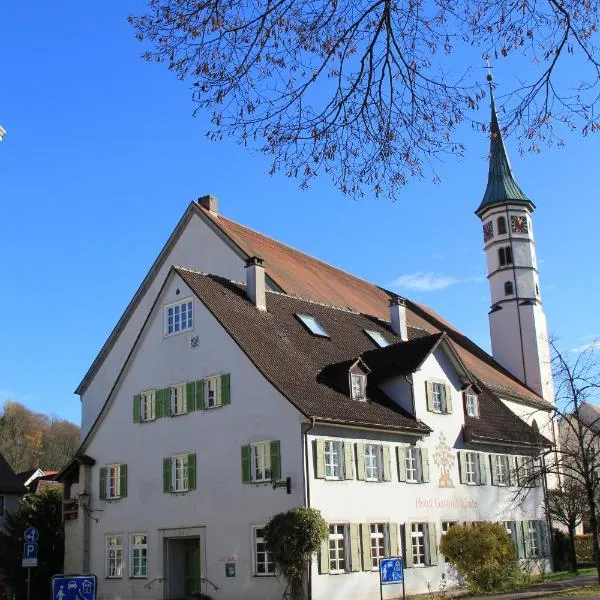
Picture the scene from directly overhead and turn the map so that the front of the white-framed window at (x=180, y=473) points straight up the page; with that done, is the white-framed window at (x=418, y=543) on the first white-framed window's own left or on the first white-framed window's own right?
on the first white-framed window's own left

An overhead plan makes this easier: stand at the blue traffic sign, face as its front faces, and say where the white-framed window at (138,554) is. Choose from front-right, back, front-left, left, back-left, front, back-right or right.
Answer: back

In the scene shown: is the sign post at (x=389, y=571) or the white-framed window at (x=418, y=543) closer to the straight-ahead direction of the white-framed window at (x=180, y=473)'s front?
the sign post

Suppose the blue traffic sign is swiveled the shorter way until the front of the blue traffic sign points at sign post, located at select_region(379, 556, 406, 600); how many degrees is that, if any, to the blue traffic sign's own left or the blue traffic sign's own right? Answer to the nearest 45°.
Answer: approximately 135° to the blue traffic sign's own left

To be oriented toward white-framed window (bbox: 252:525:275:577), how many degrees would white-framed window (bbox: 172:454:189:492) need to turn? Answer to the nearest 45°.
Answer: approximately 90° to its left

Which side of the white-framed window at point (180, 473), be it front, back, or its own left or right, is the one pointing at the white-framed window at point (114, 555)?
right

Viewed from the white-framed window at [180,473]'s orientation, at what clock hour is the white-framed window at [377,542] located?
the white-framed window at [377,542] is roughly at 8 o'clock from the white-framed window at [180,473].

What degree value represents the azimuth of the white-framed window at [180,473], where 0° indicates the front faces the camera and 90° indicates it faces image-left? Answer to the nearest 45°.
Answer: approximately 45°

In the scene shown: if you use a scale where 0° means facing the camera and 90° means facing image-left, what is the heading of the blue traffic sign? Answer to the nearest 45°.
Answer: approximately 0°
